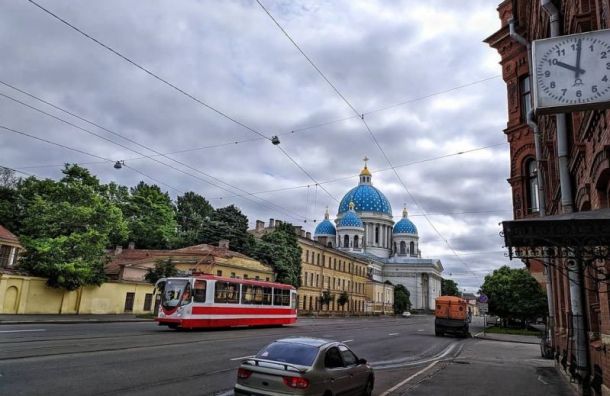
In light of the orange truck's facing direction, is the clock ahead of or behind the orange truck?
behind

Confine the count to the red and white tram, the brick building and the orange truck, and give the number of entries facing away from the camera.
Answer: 1

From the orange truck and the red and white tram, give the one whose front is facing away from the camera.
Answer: the orange truck

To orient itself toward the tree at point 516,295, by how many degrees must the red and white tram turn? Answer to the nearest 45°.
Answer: approximately 180°

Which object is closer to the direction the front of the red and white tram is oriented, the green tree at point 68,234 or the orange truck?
the green tree

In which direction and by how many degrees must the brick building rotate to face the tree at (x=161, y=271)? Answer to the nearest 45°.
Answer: approximately 45° to its right

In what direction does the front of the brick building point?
to the viewer's left

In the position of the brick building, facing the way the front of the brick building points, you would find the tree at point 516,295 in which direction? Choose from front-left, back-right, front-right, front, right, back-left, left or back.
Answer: right

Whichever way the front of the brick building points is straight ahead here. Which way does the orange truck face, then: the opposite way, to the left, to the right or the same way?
to the right

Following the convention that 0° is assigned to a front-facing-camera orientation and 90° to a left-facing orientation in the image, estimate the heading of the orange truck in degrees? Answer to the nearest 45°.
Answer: approximately 180°

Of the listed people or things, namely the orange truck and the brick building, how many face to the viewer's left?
1

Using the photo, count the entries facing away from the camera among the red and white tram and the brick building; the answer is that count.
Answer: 0

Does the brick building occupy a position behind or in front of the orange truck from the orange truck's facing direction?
behind

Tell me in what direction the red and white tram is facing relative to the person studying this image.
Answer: facing the viewer and to the left of the viewer

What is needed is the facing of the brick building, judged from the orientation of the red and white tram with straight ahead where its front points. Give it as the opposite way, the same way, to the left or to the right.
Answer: to the right
